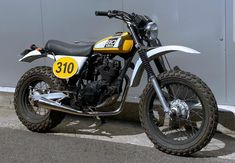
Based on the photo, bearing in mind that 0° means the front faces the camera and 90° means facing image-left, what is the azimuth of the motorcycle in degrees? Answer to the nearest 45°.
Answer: approximately 315°
